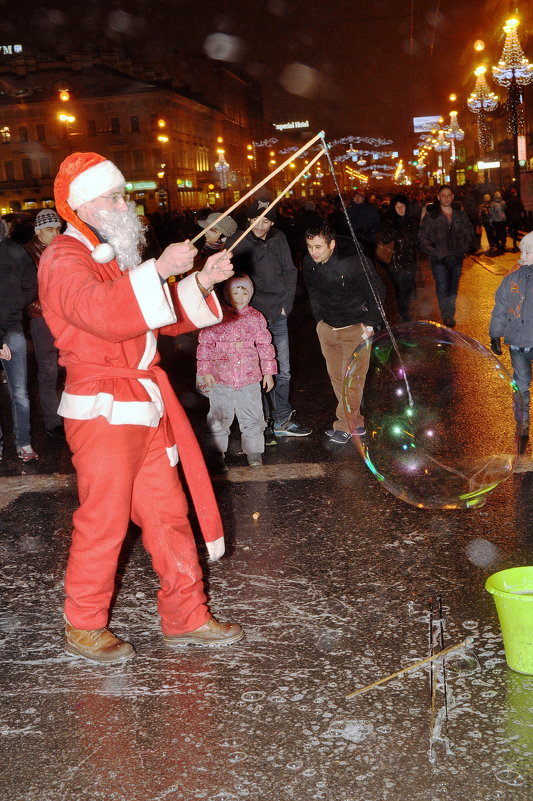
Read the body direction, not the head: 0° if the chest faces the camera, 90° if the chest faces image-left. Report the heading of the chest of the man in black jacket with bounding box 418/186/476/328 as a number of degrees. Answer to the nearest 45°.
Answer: approximately 0°

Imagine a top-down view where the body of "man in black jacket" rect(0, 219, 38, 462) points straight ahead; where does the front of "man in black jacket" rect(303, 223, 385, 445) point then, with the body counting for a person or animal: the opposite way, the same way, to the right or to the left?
to the right

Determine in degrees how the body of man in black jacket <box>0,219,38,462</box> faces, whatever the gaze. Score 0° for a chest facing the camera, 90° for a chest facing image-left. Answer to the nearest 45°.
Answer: approximately 315°

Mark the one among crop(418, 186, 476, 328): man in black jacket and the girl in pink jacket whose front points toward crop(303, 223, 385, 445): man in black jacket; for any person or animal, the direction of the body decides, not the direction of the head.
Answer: crop(418, 186, 476, 328): man in black jacket

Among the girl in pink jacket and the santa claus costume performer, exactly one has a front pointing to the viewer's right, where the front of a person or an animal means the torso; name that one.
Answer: the santa claus costume performer

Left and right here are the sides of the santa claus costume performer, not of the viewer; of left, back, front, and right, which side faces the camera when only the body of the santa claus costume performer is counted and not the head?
right

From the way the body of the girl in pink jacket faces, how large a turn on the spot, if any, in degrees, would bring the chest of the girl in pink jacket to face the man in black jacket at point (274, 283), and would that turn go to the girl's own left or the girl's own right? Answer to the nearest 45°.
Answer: approximately 180°

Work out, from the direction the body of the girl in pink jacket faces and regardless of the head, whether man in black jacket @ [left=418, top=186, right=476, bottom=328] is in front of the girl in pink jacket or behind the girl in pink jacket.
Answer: behind

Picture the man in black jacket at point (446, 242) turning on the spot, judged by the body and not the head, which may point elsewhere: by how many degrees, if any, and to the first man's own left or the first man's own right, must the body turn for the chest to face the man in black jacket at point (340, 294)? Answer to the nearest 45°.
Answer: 0° — they already face them
